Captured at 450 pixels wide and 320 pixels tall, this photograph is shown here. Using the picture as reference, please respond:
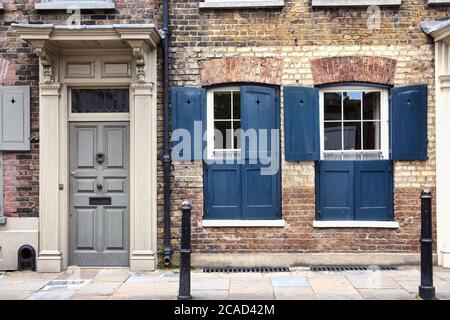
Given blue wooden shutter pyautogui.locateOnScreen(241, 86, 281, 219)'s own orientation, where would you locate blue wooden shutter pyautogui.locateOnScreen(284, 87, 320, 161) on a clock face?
blue wooden shutter pyautogui.locateOnScreen(284, 87, 320, 161) is roughly at 9 o'clock from blue wooden shutter pyautogui.locateOnScreen(241, 86, 281, 219).

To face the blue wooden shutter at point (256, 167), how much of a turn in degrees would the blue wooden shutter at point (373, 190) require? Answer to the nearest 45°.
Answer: approximately 90° to its right

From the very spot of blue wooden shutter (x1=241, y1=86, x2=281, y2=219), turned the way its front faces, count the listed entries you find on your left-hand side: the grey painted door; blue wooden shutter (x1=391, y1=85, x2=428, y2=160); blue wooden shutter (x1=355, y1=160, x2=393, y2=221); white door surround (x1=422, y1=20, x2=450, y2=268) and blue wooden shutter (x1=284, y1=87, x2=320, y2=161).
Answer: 4

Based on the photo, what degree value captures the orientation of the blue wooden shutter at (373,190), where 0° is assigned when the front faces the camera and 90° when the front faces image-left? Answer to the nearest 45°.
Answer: approximately 0°

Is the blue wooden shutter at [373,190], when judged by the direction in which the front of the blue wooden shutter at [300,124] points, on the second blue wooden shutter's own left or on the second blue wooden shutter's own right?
on the second blue wooden shutter's own left

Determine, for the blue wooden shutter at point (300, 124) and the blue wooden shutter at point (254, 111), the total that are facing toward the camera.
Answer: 2

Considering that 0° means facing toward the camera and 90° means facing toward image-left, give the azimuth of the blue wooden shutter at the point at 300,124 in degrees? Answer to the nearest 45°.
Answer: approximately 0°

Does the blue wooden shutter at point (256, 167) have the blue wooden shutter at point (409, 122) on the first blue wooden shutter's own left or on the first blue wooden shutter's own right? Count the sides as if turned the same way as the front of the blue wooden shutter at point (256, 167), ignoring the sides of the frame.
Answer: on the first blue wooden shutter's own left

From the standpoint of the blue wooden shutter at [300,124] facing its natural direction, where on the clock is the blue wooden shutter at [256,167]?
the blue wooden shutter at [256,167] is roughly at 3 o'clock from the blue wooden shutter at [300,124].
